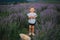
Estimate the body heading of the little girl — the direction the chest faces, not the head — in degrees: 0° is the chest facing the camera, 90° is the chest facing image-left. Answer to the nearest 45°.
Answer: approximately 0°
